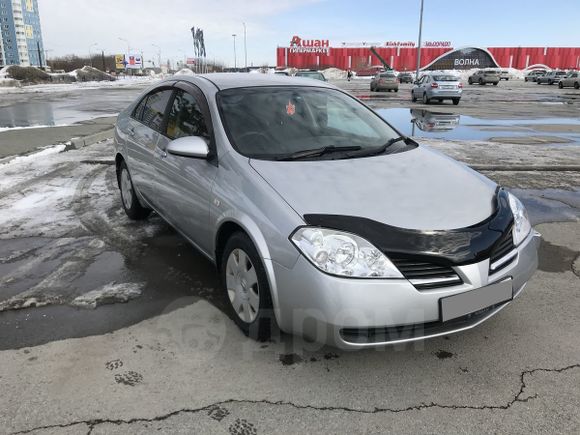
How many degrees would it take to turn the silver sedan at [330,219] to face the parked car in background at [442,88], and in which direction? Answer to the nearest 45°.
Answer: approximately 135° to its left

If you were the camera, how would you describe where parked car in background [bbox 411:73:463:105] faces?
facing away from the viewer and to the left of the viewer

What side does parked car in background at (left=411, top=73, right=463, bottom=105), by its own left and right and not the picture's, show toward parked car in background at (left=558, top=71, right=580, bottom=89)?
right

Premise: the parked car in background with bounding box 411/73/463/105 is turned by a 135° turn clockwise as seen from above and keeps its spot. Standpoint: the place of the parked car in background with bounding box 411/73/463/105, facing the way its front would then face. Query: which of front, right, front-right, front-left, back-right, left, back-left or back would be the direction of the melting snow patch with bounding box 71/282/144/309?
right

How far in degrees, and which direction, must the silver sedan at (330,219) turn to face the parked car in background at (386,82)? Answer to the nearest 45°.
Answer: approximately 135° to its left

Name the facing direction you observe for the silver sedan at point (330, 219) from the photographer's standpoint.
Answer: facing the viewer and to the right of the viewer

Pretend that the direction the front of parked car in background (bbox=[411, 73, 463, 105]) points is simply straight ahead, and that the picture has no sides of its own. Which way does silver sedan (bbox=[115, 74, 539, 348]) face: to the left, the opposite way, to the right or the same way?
the opposite way
